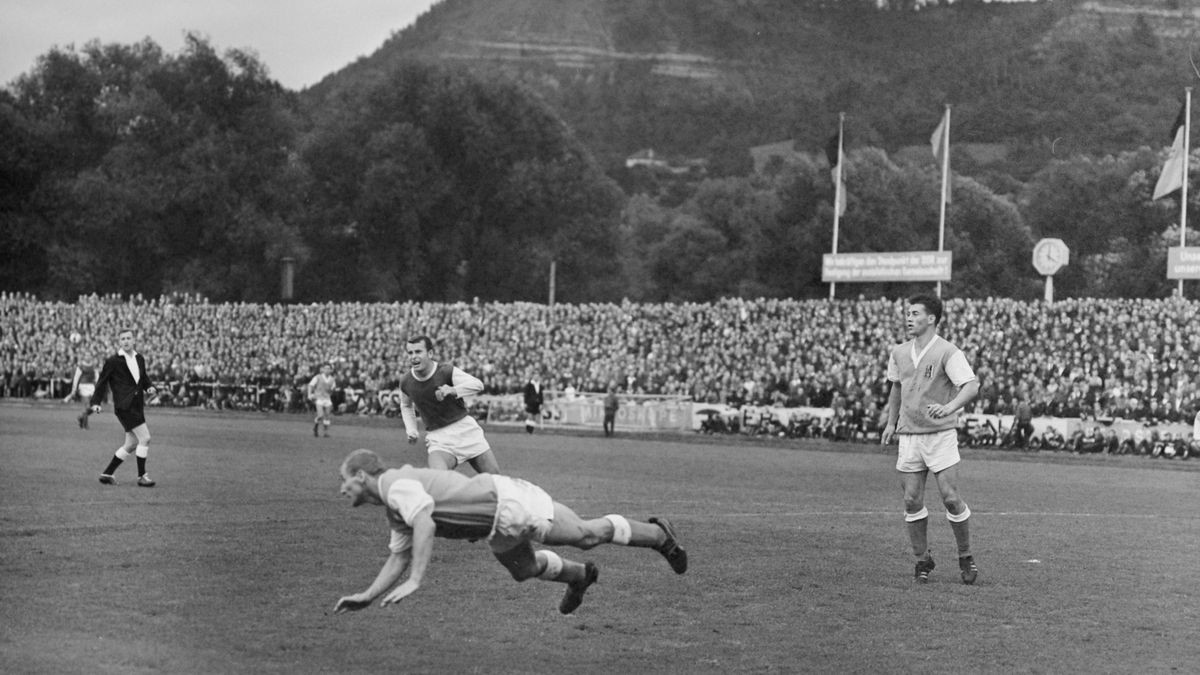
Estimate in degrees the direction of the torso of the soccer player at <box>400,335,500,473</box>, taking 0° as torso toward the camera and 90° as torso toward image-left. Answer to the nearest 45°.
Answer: approximately 45°

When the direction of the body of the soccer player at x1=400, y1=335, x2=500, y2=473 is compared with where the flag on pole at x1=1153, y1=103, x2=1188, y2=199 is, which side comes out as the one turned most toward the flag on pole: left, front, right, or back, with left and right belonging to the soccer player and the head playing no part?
back

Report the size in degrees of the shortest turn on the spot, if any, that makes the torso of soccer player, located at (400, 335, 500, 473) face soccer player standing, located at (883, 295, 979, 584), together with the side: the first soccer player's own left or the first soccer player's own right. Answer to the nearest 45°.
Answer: approximately 90° to the first soccer player's own left

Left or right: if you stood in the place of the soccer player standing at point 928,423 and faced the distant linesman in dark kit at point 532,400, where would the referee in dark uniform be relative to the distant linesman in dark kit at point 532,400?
left

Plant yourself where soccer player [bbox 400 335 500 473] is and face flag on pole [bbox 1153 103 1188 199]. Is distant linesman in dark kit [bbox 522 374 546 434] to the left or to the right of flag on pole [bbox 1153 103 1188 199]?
left

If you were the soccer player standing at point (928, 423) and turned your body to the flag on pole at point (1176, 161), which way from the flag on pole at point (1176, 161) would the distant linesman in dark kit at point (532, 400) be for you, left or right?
left

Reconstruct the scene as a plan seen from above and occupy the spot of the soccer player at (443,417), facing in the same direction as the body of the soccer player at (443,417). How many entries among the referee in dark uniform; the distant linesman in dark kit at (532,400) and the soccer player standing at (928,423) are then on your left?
1

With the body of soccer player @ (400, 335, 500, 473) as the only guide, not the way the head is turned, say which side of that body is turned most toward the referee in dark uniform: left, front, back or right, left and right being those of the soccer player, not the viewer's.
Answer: right
